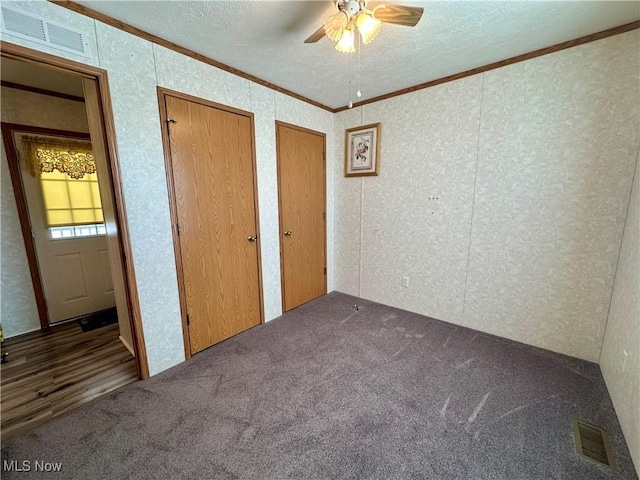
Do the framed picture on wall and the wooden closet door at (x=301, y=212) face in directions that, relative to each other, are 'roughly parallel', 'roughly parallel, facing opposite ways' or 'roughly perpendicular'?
roughly perpendicular

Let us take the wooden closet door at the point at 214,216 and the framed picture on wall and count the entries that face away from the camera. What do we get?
0

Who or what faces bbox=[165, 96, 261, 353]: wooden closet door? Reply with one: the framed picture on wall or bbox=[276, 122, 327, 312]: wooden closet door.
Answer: the framed picture on wall

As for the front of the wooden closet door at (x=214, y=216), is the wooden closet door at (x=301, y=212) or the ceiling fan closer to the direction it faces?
the ceiling fan

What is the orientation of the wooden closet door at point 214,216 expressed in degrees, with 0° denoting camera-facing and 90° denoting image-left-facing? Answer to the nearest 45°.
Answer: approximately 315°

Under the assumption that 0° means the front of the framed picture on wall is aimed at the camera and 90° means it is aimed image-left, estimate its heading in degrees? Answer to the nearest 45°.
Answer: approximately 45°

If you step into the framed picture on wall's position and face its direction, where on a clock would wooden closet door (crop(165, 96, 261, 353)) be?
The wooden closet door is roughly at 12 o'clock from the framed picture on wall.

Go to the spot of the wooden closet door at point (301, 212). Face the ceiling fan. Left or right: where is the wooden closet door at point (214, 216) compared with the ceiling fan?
right

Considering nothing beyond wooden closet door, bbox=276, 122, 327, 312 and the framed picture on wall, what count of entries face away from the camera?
0

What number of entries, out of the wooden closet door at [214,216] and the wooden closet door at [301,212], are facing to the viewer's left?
0

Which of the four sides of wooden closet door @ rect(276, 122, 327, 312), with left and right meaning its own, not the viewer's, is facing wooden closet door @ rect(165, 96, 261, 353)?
right

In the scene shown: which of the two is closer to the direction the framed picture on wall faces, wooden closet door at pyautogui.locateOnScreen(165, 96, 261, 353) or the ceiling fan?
the wooden closet door
